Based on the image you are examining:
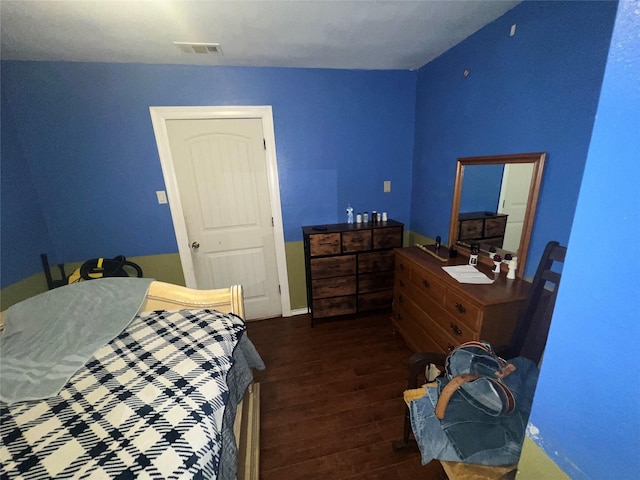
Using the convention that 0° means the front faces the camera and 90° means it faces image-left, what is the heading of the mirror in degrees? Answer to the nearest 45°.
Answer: approximately 45°

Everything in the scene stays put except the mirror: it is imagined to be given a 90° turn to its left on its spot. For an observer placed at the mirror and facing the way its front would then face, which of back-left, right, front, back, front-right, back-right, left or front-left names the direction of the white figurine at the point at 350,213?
back-right

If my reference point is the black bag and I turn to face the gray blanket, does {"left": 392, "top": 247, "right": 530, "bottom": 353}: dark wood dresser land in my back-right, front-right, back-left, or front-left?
front-left

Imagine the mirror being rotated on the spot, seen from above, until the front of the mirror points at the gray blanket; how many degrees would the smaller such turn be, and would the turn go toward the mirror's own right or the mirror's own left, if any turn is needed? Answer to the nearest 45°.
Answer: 0° — it already faces it

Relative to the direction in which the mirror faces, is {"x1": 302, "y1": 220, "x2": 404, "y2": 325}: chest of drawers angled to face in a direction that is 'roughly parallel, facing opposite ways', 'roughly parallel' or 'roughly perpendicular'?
roughly perpendicular

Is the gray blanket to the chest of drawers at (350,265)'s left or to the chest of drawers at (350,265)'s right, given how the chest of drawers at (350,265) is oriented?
on its right

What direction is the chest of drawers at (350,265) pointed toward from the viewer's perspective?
toward the camera

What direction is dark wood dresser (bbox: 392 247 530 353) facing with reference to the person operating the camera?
facing the viewer and to the left of the viewer
